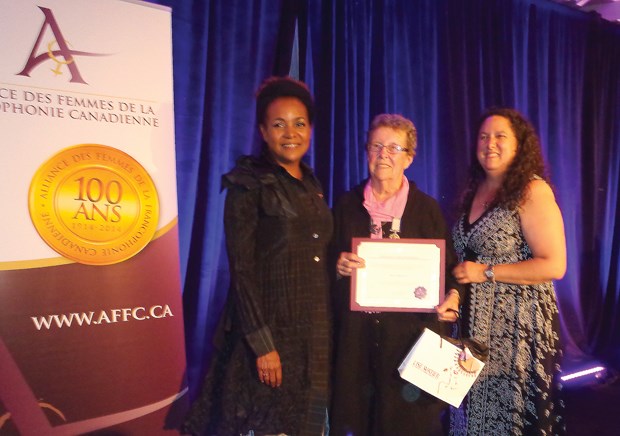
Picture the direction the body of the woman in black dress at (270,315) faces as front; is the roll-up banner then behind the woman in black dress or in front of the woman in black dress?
behind

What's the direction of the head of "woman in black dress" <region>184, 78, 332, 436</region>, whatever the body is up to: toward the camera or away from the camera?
toward the camera

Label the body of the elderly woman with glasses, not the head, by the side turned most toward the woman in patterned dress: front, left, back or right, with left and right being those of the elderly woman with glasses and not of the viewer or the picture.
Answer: left

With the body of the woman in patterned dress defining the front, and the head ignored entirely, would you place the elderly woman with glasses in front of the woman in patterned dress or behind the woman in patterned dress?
in front

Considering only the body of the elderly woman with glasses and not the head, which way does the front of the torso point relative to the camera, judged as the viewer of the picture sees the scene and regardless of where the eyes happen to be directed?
toward the camera

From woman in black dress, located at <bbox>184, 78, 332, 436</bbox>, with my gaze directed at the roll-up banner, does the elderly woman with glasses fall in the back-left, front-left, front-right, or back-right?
back-right

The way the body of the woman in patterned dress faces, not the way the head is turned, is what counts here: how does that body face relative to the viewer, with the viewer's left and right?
facing the viewer and to the left of the viewer

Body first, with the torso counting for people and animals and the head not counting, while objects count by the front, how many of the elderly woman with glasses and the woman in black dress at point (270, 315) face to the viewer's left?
0

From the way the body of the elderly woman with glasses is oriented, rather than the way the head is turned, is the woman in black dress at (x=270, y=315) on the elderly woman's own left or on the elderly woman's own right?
on the elderly woman's own right

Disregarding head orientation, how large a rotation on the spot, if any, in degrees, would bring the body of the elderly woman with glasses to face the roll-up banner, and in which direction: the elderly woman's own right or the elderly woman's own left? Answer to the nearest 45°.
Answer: approximately 90° to the elderly woman's own right

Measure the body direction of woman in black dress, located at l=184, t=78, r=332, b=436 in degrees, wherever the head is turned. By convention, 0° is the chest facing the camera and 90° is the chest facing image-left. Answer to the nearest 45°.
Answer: approximately 315°

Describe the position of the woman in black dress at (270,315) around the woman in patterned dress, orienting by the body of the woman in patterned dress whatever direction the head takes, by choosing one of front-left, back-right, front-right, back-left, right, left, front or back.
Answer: front

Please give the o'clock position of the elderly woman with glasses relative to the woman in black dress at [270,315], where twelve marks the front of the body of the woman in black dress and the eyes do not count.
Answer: The elderly woman with glasses is roughly at 10 o'clock from the woman in black dress.
